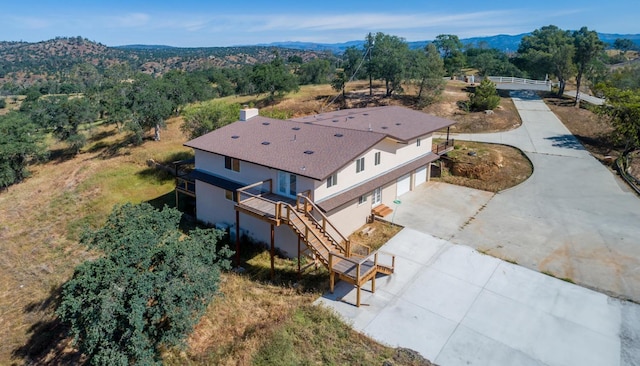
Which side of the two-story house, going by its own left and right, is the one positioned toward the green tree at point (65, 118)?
back

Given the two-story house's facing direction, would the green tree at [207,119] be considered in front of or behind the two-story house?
behind

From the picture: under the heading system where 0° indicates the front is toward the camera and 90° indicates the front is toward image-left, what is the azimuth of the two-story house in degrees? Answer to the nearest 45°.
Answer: approximately 315°

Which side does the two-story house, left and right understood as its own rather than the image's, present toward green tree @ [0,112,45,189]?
back

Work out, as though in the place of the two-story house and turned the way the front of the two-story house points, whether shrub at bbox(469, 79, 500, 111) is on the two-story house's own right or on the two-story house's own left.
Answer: on the two-story house's own left

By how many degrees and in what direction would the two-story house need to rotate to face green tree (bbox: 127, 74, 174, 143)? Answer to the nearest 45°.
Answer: approximately 180°

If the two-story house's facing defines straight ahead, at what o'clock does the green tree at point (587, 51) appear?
The green tree is roughly at 9 o'clock from the two-story house.

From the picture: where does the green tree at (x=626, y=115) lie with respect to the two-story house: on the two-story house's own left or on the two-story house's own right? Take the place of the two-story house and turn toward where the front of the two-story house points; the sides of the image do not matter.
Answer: on the two-story house's own left
